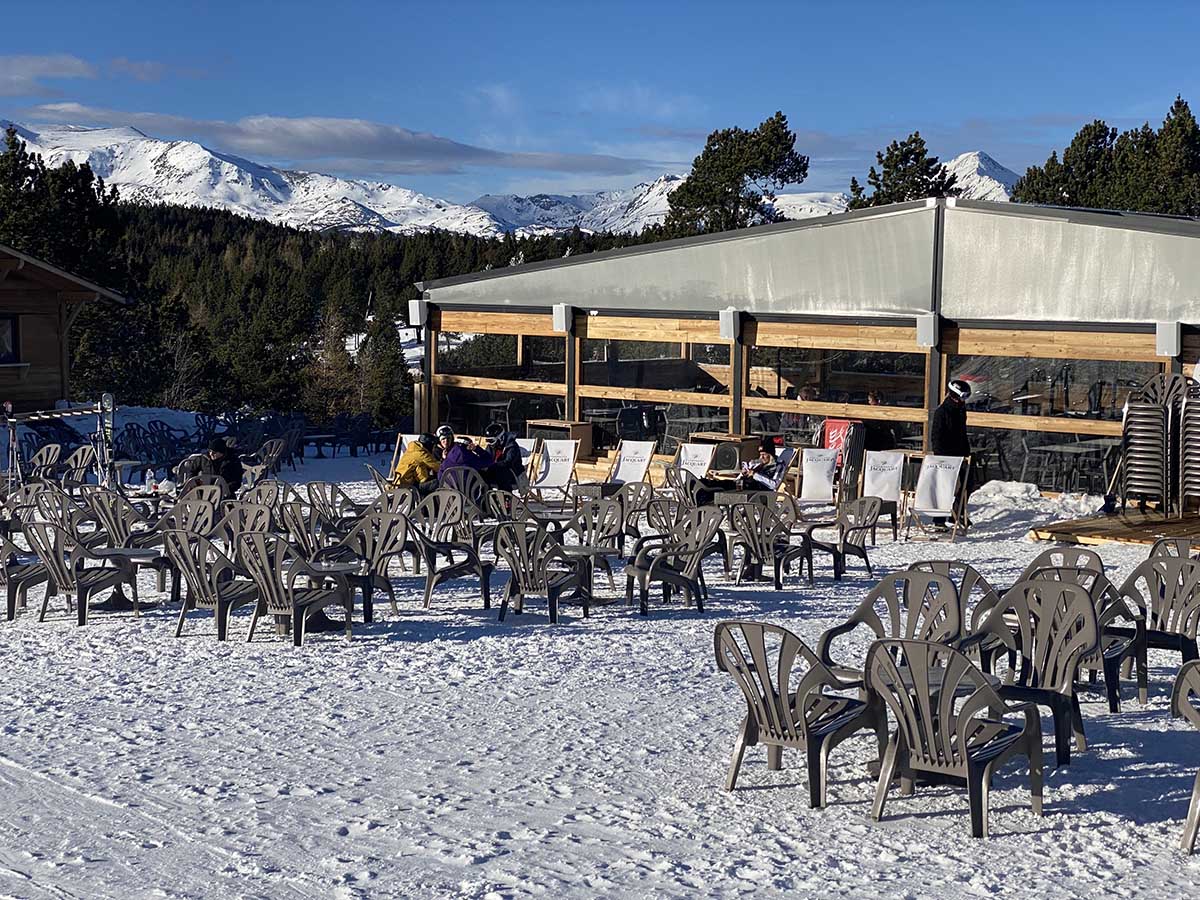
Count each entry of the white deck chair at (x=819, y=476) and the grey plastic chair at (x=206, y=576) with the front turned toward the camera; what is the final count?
1

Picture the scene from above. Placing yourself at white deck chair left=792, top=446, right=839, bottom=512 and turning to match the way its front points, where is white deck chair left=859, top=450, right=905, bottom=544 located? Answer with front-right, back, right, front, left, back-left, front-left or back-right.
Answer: front-left

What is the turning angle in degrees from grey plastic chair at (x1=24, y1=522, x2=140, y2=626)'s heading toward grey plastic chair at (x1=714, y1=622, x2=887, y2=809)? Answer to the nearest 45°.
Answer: approximately 90° to its right

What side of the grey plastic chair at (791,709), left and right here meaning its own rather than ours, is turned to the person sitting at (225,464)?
left

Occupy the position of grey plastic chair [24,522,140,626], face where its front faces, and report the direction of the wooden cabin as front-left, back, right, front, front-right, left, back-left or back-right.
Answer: front-left

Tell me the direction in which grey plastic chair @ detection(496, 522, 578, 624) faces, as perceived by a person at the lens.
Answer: facing away from the viewer and to the right of the viewer

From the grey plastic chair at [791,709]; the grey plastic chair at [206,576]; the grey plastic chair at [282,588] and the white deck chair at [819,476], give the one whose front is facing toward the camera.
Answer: the white deck chair

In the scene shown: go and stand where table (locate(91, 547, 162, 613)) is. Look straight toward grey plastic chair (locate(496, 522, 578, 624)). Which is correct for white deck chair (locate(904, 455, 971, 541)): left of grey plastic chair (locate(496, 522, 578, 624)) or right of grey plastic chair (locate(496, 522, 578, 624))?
left
